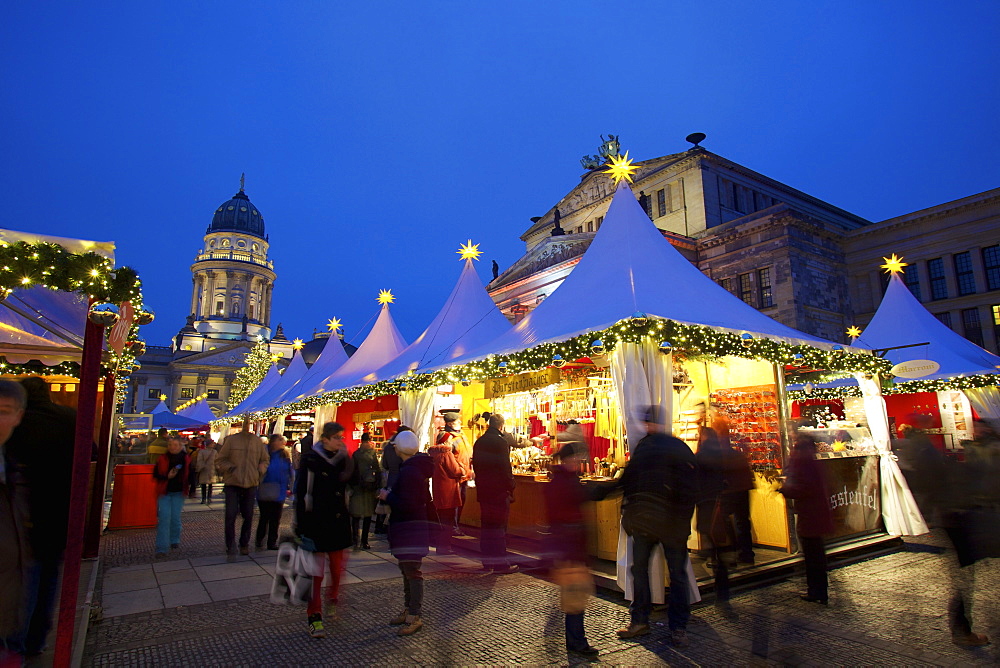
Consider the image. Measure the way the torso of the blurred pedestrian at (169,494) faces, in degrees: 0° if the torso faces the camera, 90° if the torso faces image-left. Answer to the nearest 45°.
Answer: approximately 0°

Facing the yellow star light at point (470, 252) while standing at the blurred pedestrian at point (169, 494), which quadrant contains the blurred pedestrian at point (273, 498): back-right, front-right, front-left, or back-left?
front-right

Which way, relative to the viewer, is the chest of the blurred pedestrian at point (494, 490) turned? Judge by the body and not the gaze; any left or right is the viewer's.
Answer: facing away from the viewer and to the right of the viewer

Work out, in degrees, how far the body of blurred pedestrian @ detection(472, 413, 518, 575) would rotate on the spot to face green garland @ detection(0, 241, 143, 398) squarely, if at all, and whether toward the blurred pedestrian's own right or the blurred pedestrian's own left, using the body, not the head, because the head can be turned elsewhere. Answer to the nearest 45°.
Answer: approximately 180°

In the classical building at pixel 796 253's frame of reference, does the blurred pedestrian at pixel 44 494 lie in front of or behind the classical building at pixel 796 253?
in front

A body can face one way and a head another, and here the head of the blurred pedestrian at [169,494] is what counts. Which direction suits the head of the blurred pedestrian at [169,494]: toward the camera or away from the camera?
toward the camera

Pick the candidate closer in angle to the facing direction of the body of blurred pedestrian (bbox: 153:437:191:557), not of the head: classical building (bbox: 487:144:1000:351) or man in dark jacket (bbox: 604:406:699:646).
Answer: the man in dark jacket

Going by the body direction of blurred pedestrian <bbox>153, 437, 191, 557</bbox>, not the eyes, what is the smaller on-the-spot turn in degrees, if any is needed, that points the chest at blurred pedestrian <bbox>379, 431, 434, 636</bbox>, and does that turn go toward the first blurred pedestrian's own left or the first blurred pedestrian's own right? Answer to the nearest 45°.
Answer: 0° — they already face them

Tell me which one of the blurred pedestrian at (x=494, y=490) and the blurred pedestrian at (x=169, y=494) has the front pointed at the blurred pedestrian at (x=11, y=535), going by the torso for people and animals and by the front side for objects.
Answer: the blurred pedestrian at (x=169, y=494)

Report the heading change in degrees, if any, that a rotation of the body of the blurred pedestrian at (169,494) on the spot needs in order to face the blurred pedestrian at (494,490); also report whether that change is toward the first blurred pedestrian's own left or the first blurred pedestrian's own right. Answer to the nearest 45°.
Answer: approximately 45° to the first blurred pedestrian's own left
